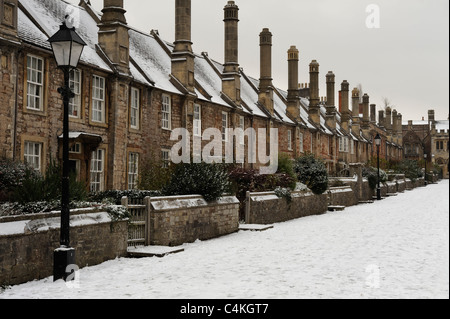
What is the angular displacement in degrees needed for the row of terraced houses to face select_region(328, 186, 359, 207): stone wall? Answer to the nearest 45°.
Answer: approximately 90° to its left

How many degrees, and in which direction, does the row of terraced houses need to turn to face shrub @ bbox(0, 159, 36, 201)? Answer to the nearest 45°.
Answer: approximately 45° to its right

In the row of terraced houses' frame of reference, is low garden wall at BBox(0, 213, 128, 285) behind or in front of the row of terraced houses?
in front

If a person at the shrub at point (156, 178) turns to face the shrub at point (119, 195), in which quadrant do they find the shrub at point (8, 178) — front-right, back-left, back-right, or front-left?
front-right

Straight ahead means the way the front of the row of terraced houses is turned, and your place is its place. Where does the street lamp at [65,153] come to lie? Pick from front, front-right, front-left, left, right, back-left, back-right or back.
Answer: front-right

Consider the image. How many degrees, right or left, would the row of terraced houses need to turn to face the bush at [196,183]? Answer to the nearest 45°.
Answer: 0° — it already faces it

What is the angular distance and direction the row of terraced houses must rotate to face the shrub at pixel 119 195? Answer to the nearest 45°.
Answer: approximately 45° to its right

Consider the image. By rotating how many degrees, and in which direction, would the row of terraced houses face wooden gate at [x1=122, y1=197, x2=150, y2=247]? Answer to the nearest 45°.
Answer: approximately 45° to its right

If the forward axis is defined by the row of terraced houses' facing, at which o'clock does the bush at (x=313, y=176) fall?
The bush is roughly at 10 o'clock from the row of terraced houses.

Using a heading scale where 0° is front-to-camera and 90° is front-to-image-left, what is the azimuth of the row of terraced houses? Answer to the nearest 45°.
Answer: approximately 315°
